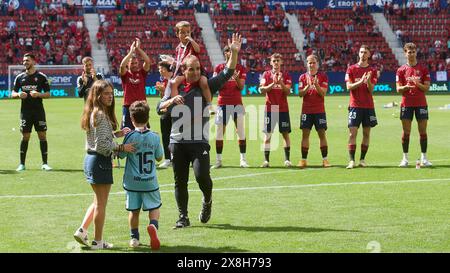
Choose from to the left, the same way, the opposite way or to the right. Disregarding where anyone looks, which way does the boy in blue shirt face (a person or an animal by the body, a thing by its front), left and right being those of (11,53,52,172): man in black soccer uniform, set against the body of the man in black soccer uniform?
the opposite way

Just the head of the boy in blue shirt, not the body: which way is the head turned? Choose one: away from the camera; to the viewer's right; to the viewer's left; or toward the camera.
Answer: away from the camera

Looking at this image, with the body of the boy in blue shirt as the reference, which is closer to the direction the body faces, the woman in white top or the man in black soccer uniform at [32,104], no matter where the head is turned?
the man in black soccer uniform

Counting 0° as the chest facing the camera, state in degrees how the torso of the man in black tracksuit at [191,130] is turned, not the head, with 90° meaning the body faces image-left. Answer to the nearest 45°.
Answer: approximately 0°

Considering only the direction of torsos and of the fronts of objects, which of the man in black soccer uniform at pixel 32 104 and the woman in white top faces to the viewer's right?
the woman in white top

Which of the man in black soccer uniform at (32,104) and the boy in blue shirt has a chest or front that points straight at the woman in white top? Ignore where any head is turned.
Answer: the man in black soccer uniform

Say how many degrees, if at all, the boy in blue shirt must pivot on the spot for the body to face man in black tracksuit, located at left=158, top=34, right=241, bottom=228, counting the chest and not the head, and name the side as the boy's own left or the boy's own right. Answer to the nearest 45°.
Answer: approximately 45° to the boy's own right

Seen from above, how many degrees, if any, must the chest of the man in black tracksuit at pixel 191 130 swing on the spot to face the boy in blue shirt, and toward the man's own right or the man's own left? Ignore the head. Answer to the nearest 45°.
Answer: approximately 45° to the man's own right

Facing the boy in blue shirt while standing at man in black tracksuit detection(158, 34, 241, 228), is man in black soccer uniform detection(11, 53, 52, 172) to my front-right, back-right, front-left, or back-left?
back-right

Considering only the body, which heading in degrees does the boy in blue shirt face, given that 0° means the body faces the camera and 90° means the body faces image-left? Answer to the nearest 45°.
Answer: approximately 180°

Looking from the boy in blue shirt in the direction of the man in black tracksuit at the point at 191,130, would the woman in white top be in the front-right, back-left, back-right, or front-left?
back-left
